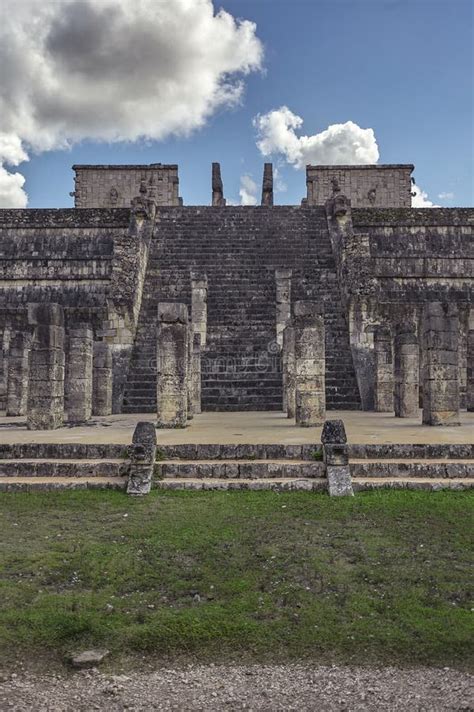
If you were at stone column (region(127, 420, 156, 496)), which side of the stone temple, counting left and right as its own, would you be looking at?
front

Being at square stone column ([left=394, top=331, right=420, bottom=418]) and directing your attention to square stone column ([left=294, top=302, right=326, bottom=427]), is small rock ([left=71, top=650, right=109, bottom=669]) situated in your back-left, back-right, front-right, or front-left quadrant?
front-left

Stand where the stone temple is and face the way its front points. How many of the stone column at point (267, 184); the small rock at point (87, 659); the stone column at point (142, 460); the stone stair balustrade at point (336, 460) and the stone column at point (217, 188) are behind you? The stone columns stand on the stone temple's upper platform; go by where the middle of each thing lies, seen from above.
2

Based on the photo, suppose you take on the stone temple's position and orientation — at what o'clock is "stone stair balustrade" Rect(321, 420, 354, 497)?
The stone stair balustrade is roughly at 12 o'clock from the stone temple.

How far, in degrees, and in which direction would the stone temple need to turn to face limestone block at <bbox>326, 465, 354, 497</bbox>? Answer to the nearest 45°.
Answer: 0° — it already faces it

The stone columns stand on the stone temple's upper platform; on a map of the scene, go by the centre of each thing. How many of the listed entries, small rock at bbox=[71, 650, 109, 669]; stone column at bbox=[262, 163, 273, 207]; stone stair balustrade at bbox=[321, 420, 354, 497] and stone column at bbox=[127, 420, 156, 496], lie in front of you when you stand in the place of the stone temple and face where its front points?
3

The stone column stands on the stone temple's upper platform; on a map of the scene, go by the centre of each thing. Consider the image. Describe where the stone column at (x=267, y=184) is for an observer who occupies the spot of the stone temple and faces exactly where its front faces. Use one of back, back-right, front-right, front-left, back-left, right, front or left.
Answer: back

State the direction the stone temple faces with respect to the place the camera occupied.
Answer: facing the viewer

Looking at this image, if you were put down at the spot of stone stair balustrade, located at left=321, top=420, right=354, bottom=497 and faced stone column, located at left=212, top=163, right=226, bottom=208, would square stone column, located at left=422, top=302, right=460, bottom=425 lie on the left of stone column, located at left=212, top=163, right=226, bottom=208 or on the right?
right

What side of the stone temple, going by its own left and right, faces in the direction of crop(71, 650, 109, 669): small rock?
front
